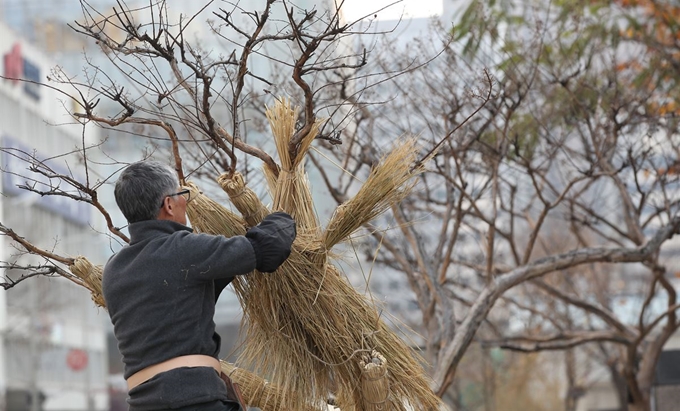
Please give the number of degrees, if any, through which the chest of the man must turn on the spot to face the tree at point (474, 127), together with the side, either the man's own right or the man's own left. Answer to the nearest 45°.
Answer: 0° — they already face it

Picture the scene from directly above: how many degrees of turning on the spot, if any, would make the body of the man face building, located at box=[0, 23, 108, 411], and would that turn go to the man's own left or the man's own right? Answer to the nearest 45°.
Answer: approximately 45° to the man's own left

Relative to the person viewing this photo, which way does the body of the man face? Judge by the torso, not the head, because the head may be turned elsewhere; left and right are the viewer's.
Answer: facing away from the viewer and to the right of the viewer

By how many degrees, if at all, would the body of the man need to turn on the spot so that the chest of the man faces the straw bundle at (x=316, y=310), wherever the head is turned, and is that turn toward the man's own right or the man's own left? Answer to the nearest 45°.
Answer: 0° — they already face it

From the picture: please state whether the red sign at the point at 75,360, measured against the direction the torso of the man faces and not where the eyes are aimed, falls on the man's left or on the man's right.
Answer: on the man's left

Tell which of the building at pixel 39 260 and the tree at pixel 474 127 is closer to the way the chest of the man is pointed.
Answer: the tree
